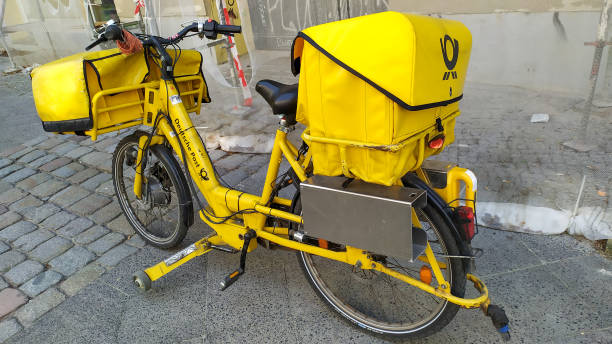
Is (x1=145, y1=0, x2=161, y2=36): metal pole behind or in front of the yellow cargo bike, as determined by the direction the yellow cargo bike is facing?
in front

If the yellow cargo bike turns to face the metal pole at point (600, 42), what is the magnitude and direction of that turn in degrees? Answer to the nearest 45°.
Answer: approximately 90° to its right

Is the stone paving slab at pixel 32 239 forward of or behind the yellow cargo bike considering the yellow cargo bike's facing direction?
forward

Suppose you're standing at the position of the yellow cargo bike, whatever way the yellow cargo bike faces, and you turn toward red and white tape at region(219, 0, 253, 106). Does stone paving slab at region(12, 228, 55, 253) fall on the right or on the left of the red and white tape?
left

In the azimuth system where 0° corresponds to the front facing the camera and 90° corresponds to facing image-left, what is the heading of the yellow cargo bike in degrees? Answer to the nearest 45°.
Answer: approximately 135°
